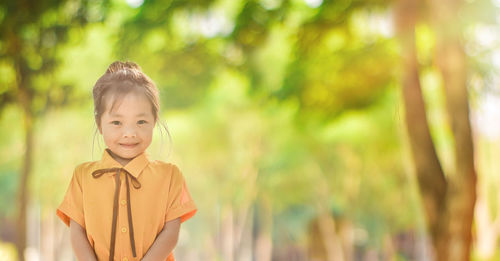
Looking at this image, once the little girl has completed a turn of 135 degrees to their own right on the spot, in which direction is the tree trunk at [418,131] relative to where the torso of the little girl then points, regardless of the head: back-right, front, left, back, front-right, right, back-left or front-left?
right

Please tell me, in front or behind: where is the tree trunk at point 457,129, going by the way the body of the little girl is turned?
behind

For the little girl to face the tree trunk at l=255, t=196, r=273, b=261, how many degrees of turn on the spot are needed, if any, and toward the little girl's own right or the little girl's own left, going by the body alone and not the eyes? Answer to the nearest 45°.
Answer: approximately 180°

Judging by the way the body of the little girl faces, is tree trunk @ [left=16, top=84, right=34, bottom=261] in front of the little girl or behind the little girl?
behind

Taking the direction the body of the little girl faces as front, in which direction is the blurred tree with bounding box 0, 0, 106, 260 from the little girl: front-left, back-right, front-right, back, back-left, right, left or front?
back

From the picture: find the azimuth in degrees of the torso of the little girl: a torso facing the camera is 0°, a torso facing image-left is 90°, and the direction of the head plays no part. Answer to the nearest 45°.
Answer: approximately 0°
